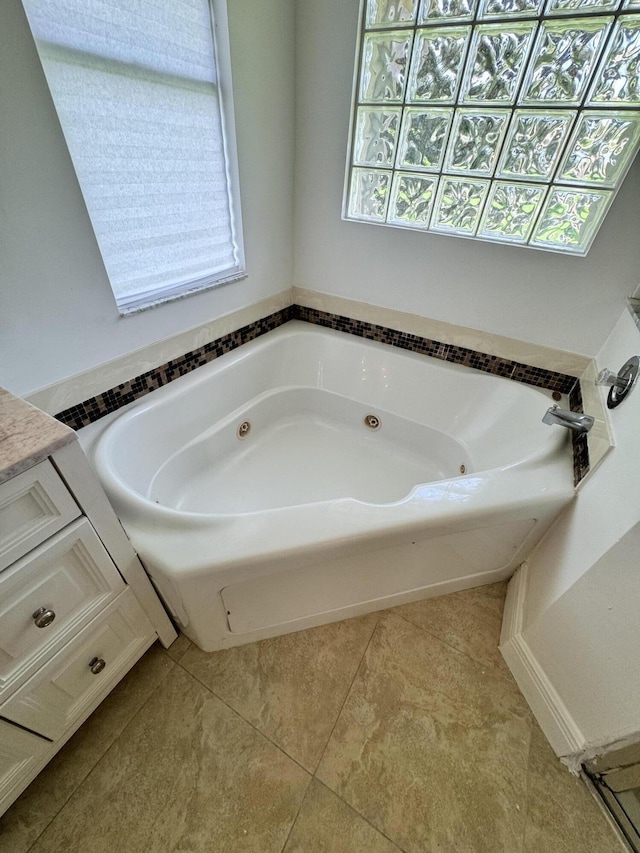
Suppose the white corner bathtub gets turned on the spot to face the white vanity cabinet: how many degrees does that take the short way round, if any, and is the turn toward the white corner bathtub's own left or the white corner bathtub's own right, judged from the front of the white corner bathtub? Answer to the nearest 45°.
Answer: approximately 45° to the white corner bathtub's own right

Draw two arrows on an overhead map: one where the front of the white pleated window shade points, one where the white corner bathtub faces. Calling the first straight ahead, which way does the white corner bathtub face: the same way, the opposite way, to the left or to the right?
to the right

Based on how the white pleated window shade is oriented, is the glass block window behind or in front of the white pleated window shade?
in front

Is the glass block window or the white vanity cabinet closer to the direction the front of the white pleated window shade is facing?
the glass block window

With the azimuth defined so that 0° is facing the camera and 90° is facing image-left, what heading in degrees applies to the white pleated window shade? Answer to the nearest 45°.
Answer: approximately 315°

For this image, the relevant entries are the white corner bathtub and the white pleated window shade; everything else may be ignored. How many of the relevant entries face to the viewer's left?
0

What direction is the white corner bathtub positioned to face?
toward the camera
